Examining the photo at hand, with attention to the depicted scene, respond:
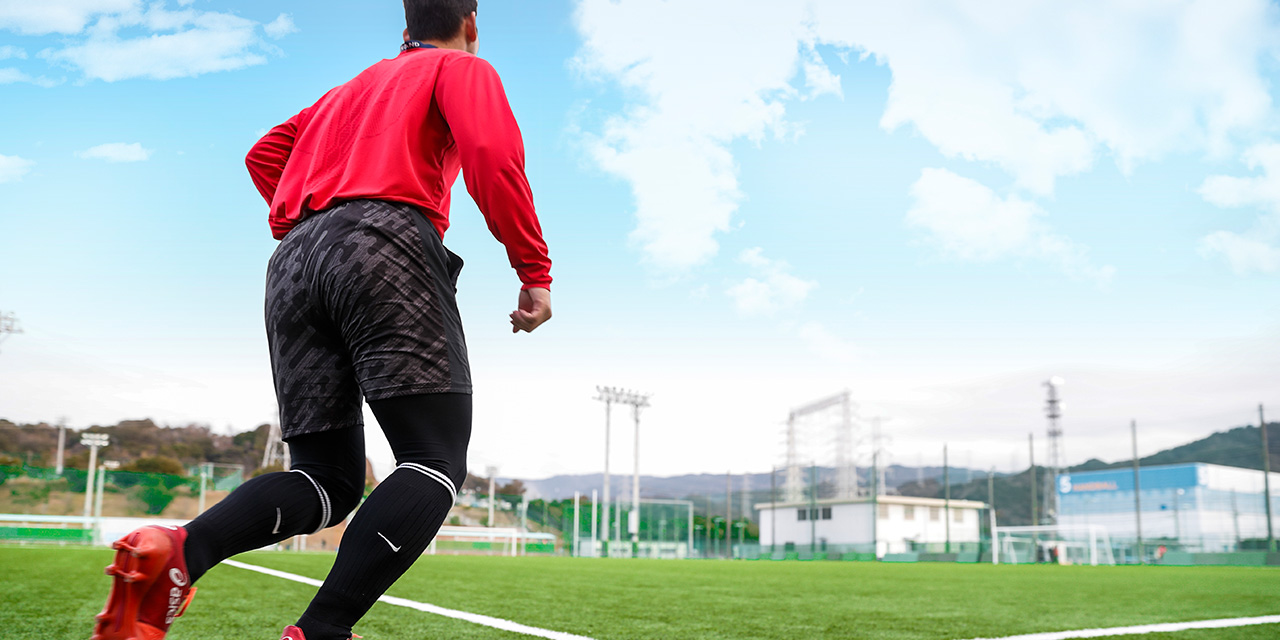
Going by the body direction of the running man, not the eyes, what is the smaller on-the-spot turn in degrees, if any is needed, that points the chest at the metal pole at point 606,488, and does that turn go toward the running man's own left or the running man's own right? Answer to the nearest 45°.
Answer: approximately 45° to the running man's own left

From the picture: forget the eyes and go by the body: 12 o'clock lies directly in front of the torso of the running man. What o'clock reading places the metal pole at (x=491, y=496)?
The metal pole is roughly at 11 o'clock from the running man.

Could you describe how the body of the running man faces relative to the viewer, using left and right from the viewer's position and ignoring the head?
facing away from the viewer and to the right of the viewer

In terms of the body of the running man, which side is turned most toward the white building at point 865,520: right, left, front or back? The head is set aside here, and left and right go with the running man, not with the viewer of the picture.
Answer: front

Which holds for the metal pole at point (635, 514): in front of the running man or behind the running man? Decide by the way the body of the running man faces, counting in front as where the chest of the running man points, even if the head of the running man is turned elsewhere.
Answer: in front

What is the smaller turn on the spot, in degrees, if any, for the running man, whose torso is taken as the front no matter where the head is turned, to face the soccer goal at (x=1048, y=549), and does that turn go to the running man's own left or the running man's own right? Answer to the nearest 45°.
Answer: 0° — they already face it

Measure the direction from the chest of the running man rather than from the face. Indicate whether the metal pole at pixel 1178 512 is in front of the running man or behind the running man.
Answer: in front

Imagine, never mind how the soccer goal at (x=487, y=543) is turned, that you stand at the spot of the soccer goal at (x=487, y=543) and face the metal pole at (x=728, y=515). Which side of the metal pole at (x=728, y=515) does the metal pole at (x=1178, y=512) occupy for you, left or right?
right
